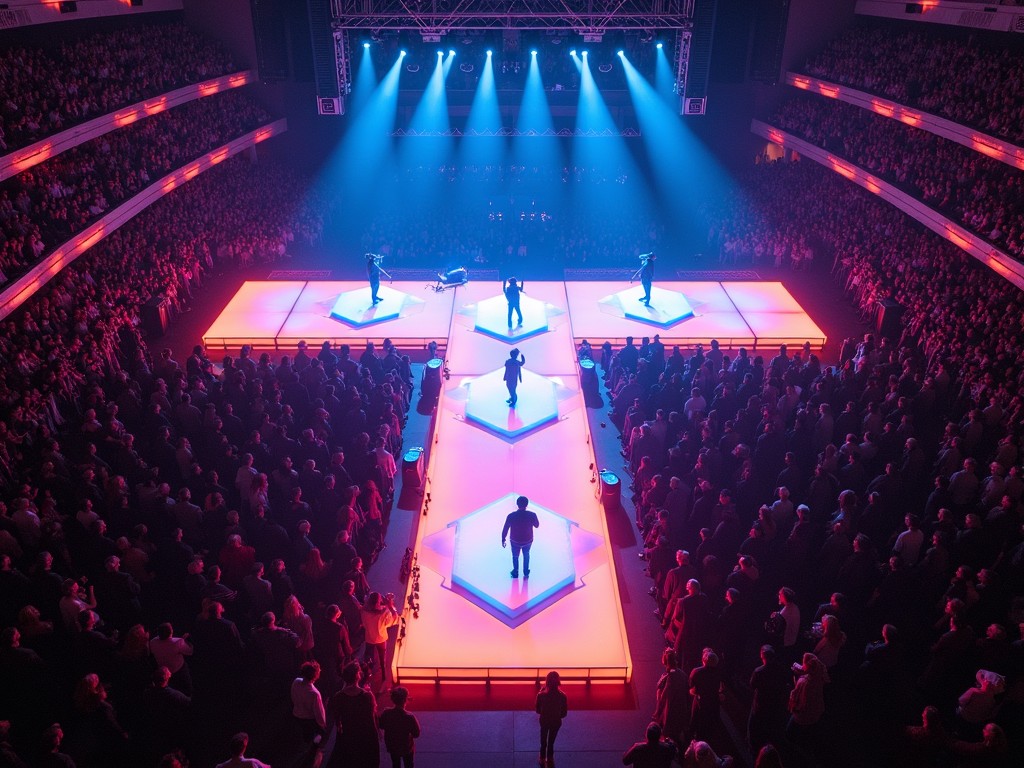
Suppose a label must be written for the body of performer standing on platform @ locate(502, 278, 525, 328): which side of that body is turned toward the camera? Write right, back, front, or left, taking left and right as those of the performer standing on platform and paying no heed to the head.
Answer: front

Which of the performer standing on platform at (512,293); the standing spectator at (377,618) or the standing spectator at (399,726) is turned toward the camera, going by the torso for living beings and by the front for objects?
the performer standing on platform

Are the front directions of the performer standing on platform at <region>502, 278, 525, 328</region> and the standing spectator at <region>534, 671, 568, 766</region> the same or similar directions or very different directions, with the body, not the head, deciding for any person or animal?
very different directions

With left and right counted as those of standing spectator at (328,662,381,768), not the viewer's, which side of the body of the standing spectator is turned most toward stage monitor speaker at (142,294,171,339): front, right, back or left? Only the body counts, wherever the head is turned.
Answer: front

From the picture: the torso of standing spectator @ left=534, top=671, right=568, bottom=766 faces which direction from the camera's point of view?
away from the camera

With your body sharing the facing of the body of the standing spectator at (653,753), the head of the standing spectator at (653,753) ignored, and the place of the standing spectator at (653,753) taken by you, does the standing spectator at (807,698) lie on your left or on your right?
on your right

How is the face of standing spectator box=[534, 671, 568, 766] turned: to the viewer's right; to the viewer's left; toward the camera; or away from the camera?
away from the camera

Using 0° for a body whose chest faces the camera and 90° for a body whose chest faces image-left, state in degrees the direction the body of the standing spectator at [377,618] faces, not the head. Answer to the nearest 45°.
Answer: approximately 225°

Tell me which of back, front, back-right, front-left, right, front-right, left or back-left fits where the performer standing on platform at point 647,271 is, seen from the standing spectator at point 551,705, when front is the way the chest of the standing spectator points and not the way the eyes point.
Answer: front

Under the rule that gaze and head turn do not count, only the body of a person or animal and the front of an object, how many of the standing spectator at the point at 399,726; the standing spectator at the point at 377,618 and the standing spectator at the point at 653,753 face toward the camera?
0

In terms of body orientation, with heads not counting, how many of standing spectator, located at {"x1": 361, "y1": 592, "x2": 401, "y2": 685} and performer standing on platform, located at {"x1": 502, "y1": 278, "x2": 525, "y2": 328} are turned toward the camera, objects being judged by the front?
1

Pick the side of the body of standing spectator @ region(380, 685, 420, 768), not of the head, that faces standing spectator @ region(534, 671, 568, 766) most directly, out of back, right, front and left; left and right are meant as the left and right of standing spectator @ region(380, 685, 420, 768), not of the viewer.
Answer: right

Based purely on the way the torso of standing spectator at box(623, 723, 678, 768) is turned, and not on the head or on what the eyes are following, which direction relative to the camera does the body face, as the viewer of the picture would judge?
away from the camera

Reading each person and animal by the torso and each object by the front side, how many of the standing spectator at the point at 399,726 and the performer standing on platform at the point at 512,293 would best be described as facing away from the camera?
1

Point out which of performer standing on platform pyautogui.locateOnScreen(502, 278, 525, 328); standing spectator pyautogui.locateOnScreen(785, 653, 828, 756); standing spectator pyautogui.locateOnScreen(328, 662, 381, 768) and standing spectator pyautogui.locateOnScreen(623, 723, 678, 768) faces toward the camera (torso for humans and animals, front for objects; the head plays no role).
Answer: the performer standing on platform

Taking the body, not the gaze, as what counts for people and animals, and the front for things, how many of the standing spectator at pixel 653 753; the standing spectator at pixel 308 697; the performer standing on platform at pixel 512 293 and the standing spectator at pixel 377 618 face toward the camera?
1

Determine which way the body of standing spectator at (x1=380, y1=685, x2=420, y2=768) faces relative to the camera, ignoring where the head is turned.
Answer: away from the camera

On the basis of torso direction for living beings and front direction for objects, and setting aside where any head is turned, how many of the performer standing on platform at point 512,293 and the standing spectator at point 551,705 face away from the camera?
1

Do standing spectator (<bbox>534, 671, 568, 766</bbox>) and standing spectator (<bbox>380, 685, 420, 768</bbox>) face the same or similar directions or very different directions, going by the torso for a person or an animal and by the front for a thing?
same or similar directions
